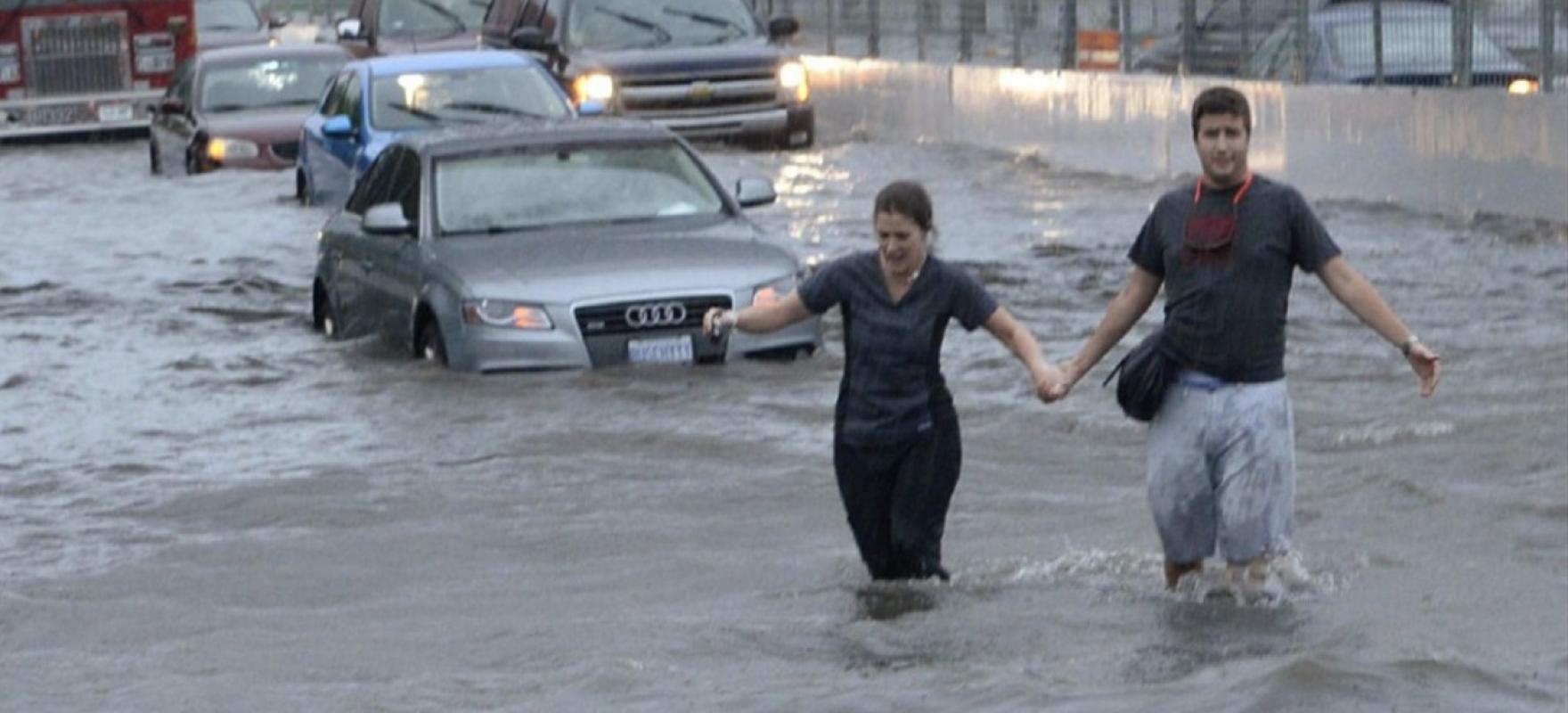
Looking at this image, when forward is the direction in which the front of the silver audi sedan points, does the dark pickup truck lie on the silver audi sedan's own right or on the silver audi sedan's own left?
on the silver audi sedan's own left

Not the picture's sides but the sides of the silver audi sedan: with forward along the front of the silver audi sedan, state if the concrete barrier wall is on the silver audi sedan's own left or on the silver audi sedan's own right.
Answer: on the silver audi sedan's own left

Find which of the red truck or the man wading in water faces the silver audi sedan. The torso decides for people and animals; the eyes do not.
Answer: the red truck

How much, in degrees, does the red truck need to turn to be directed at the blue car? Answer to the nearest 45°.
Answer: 0° — it already faces it

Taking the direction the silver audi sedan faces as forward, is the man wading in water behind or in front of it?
in front

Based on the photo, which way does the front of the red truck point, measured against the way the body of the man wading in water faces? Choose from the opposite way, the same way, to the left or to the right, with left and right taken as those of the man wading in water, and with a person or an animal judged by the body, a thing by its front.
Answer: the same way

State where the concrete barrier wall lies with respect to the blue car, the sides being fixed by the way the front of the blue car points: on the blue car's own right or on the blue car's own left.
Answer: on the blue car's own left

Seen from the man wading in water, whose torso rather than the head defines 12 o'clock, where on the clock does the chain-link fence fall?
The chain-link fence is roughly at 6 o'clock from the man wading in water.

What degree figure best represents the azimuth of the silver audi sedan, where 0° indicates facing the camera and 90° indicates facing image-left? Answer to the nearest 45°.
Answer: approximately 315°

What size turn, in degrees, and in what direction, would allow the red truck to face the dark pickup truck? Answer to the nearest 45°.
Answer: approximately 45° to its left

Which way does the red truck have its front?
toward the camera

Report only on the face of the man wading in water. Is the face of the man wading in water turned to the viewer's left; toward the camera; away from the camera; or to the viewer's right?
toward the camera

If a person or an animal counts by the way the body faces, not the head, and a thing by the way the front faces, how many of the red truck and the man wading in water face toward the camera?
2

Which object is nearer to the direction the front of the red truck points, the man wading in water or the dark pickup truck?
the man wading in water

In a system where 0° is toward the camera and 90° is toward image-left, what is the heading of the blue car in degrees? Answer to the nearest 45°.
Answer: approximately 315°

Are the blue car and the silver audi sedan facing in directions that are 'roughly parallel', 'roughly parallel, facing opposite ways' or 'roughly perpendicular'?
roughly parallel

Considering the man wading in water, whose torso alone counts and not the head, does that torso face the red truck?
no
